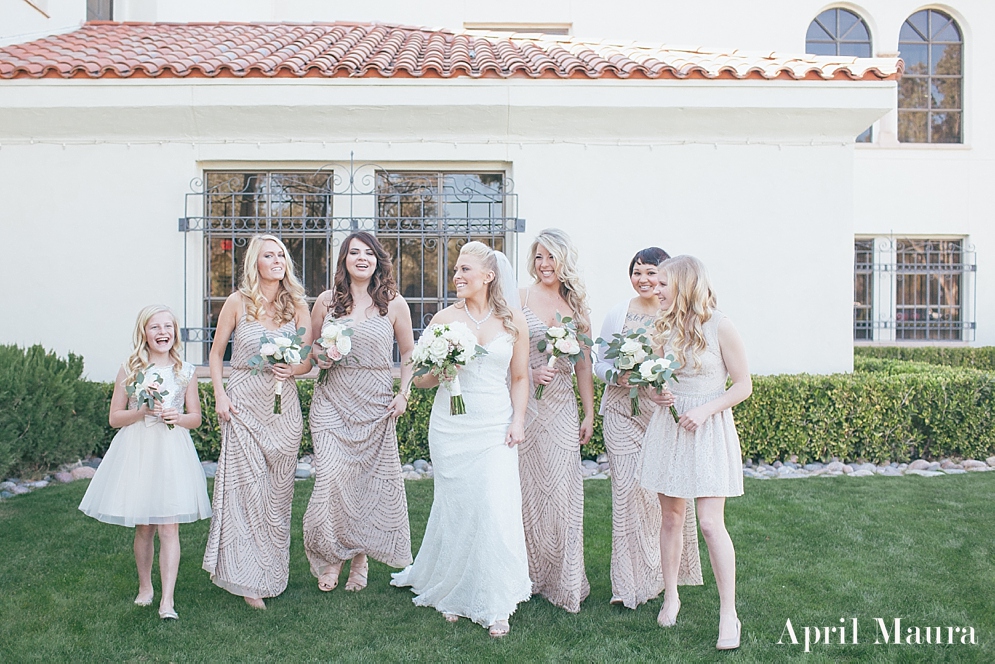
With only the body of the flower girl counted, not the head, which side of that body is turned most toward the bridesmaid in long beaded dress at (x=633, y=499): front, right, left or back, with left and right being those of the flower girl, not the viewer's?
left

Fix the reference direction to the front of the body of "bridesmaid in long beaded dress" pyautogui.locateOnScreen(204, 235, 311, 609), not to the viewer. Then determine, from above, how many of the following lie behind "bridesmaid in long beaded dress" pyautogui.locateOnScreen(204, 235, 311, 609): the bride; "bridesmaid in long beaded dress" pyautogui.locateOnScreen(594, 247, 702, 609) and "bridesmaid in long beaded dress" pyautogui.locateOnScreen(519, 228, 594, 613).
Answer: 0

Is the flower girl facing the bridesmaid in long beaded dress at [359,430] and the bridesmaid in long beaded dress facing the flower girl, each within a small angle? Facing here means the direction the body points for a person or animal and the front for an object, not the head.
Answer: no

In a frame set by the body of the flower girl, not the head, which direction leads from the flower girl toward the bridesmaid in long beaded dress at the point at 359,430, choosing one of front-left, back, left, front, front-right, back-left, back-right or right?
left

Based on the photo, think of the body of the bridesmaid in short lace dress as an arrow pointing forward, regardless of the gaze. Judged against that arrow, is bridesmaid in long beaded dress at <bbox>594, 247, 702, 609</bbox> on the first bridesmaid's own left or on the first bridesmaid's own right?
on the first bridesmaid's own right

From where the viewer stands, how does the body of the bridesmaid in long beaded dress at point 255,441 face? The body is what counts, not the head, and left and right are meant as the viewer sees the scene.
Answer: facing the viewer and to the right of the viewer

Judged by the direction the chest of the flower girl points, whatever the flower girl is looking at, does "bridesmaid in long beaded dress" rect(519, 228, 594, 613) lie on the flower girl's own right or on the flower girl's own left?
on the flower girl's own left

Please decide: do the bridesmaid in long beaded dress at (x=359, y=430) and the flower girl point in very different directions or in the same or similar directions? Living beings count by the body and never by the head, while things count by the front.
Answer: same or similar directions

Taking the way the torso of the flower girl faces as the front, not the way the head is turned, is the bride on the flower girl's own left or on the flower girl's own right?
on the flower girl's own left

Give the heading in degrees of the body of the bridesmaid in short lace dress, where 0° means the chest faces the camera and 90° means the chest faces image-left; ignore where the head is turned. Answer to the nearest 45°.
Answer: approximately 45°

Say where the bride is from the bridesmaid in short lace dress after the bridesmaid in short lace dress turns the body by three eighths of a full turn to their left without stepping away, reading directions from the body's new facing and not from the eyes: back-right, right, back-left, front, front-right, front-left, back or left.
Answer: back

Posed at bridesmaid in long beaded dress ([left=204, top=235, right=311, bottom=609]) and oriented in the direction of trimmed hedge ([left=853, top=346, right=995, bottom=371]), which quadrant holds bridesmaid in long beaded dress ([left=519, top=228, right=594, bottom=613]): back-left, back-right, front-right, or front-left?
front-right

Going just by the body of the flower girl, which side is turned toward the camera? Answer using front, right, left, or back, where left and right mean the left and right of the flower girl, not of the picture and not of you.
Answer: front

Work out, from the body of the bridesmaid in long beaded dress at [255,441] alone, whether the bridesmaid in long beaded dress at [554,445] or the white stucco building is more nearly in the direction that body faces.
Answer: the bridesmaid in long beaded dress

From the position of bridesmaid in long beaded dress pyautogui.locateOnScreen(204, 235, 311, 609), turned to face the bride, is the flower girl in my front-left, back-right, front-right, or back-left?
back-right

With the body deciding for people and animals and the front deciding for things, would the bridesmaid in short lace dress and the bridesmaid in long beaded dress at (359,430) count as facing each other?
no

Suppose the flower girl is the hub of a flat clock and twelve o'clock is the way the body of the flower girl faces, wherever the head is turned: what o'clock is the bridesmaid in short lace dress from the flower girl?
The bridesmaid in short lace dress is roughly at 10 o'clock from the flower girl.

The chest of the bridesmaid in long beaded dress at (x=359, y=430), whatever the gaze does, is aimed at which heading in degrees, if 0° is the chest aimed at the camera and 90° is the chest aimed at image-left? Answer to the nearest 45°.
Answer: approximately 0°

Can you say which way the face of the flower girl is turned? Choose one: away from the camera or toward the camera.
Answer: toward the camera
